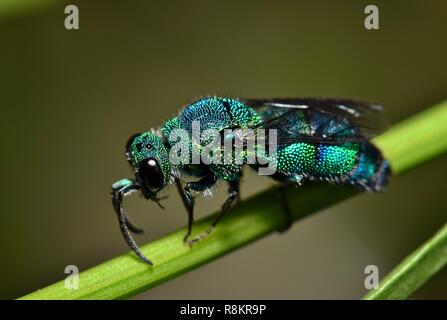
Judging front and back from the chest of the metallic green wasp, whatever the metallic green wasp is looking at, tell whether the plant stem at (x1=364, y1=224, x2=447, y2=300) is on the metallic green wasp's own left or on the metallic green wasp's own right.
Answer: on the metallic green wasp's own left

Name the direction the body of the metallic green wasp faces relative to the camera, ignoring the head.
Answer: to the viewer's left
